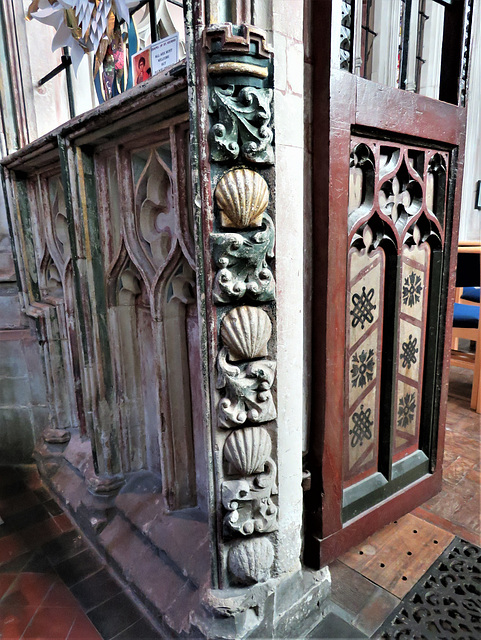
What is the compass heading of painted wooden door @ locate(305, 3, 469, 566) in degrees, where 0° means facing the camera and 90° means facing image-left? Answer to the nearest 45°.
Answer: approximately 315°

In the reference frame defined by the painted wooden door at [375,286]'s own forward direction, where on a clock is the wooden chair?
The wooden chair is roughly at 8 o'clock from the painted wooden door.

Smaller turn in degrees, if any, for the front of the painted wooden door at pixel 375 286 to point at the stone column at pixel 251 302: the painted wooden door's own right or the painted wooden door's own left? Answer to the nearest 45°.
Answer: approximately 90° to the painted wooden door's own right

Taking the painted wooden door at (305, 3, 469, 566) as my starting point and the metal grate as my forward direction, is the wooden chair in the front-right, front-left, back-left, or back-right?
back-left
